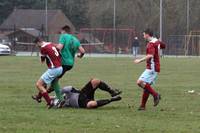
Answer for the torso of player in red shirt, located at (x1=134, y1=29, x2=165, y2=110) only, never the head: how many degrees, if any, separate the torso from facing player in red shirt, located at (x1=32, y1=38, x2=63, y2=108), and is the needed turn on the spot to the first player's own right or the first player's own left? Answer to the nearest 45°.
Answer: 0° — they already face them

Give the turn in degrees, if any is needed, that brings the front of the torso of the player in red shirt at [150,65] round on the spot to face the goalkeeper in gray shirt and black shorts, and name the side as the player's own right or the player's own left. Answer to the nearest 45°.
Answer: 0° — they already face them

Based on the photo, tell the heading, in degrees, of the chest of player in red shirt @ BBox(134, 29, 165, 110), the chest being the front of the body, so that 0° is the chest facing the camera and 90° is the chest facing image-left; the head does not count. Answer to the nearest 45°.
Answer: approximately 90°
